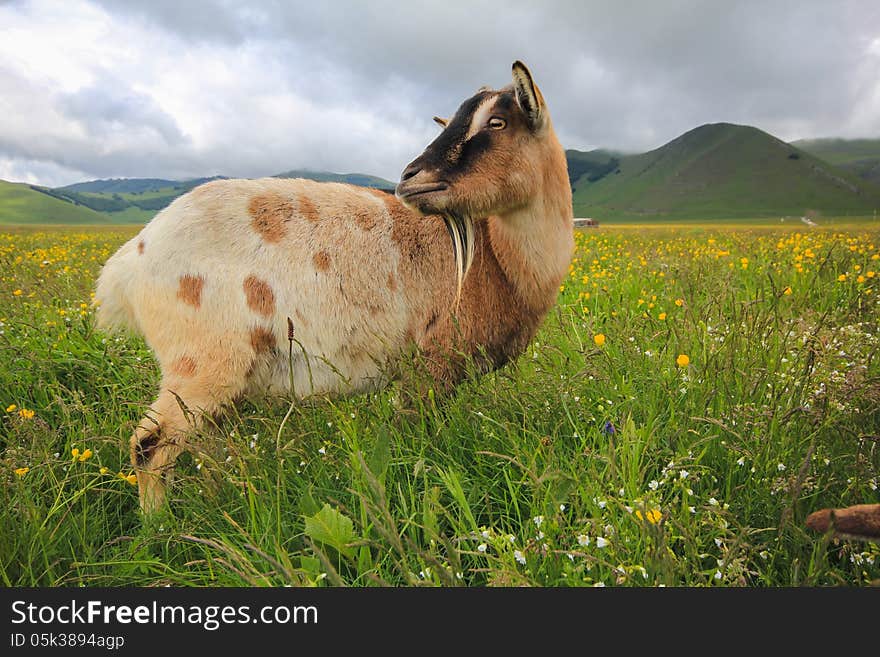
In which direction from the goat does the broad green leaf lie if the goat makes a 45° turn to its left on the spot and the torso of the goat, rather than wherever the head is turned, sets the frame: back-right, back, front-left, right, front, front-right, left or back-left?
back-right

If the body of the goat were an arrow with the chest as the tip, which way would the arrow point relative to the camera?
to the viewer's right
